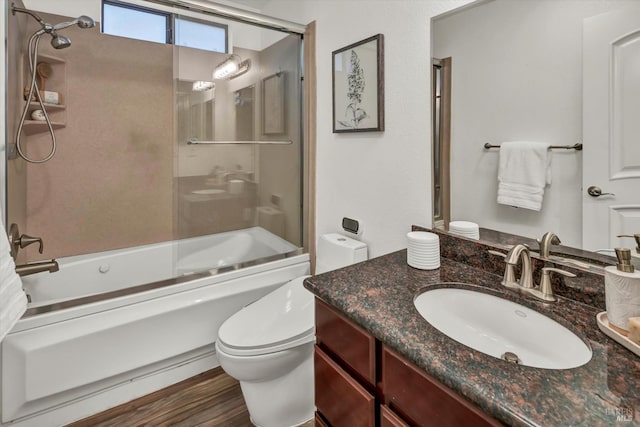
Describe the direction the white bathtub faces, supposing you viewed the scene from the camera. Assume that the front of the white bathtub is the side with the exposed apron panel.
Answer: facing the viewer and to the right of the viewer

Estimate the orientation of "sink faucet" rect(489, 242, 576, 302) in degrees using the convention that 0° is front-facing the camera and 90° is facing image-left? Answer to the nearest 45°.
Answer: approximately 45°

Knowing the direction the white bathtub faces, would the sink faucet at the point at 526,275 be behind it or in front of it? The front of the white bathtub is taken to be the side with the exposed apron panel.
in front

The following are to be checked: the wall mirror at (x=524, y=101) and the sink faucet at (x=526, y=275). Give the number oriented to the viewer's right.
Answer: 0

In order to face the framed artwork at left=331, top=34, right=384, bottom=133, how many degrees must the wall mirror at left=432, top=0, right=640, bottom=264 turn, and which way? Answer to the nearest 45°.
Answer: approximately 90° to its right

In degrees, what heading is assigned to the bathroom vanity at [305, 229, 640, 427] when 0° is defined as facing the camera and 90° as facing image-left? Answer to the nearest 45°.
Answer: approximately 45°
